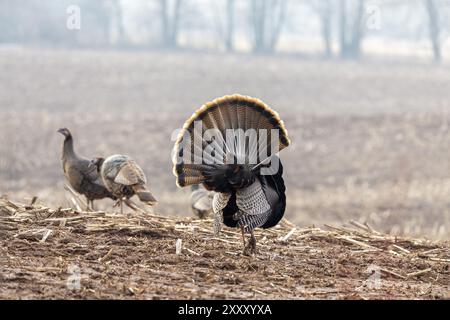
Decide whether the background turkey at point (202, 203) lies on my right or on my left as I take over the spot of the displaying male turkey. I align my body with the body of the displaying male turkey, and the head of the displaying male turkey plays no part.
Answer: on my left

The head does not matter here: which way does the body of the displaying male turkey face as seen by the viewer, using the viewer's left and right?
facing away from the viewer and to the right of the viewer

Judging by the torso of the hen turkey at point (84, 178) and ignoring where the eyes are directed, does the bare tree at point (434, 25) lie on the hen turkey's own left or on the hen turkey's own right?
on the hen turkey's own right

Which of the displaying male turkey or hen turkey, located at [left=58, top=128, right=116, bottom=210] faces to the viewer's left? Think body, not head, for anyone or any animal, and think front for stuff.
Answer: the hen turkey

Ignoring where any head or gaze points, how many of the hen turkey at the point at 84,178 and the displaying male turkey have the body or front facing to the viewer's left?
1

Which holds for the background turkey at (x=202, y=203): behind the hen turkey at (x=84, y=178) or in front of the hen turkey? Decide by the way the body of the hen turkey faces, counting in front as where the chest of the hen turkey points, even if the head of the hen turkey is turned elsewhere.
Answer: behind

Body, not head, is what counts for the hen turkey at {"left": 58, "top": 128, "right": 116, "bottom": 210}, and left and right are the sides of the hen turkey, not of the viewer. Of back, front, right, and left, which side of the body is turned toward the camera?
left
